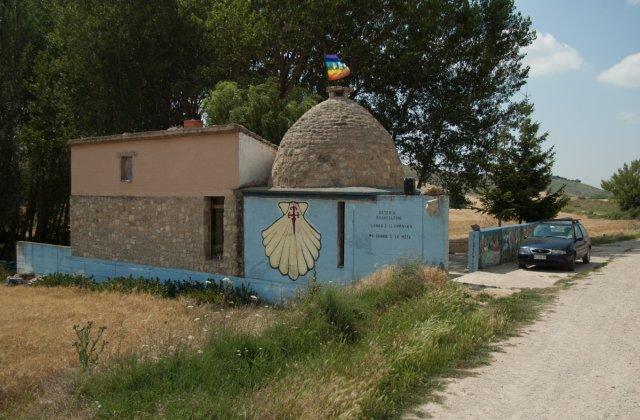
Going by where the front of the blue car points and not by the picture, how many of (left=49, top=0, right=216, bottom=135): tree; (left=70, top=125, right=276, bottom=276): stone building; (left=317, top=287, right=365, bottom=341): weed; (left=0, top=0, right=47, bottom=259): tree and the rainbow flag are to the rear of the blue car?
0

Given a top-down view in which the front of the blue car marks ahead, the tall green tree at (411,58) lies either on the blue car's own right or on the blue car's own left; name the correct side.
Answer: on the blue car's own right

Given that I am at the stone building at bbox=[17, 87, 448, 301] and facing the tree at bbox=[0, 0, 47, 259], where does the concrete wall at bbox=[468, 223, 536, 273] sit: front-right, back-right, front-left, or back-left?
back-right

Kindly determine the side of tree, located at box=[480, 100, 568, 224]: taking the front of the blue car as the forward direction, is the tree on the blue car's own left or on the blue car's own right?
on the blue car's own right

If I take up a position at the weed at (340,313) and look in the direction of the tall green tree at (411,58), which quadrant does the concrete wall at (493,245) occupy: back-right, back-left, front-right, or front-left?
front-right

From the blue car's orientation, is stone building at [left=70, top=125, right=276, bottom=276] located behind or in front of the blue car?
in front

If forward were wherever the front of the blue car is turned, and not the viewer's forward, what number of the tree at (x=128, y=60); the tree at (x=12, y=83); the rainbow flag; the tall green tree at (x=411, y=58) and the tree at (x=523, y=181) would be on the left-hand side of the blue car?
0

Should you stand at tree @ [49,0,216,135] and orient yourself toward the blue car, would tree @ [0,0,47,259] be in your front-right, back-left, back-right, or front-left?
back-right

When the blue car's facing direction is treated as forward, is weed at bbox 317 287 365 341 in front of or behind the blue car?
in front

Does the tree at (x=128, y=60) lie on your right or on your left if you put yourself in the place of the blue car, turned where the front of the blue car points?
on your right

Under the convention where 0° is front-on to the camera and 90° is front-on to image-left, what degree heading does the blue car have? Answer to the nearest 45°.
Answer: approximately 45°

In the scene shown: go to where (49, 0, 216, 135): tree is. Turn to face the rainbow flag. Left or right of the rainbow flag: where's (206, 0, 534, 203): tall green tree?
left

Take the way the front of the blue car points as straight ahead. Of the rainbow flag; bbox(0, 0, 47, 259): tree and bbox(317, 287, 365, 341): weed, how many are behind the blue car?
0

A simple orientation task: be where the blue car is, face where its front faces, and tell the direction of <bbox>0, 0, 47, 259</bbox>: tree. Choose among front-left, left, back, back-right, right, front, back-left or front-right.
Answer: front-right

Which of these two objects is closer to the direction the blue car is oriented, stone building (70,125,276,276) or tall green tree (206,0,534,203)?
the stone building

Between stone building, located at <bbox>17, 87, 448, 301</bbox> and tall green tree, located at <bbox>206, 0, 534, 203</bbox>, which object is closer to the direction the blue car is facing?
the stone building

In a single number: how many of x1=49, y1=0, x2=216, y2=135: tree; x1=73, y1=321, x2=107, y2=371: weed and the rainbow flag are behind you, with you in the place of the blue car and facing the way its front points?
0
